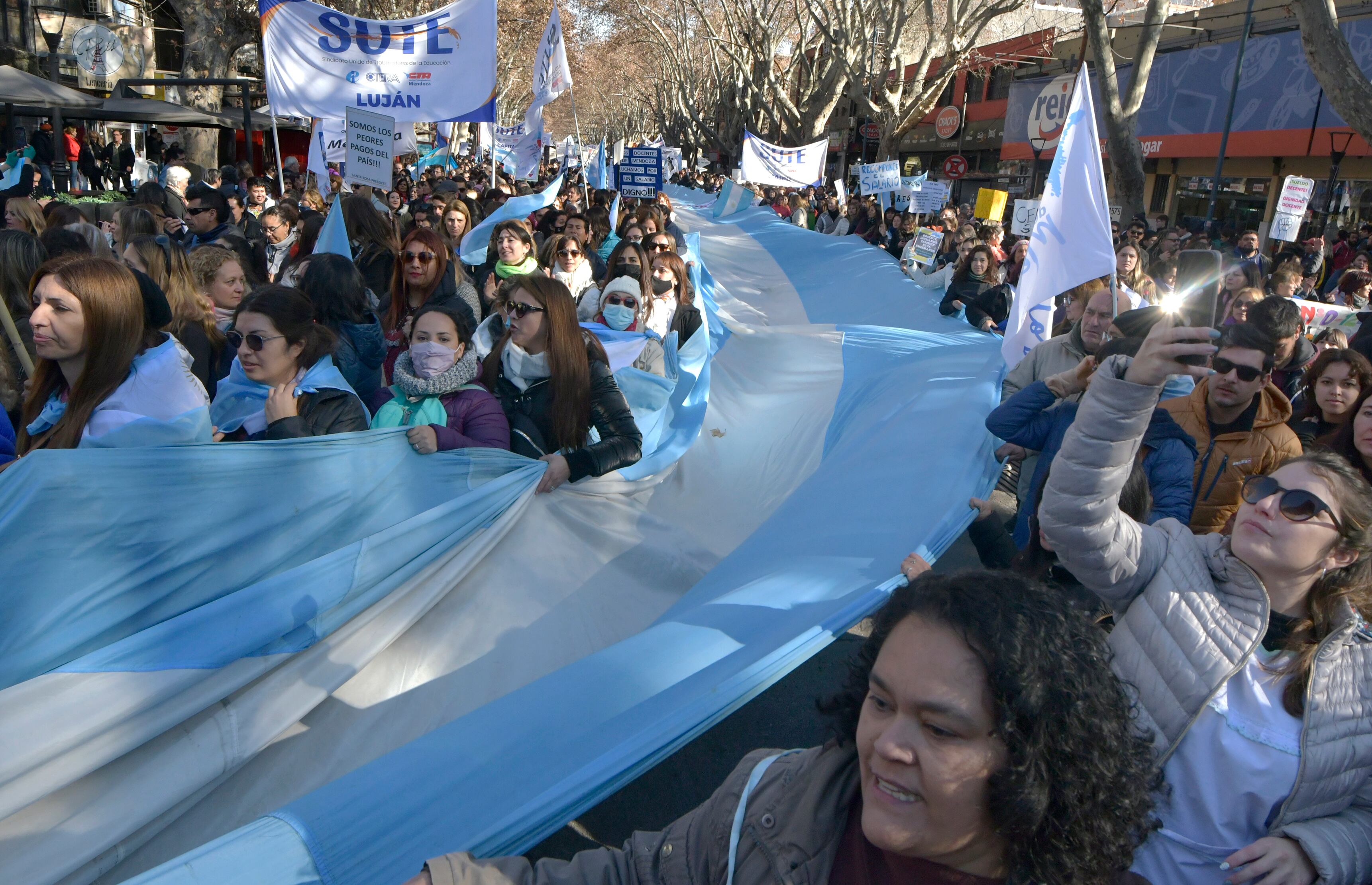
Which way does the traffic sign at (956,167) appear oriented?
toward the camera

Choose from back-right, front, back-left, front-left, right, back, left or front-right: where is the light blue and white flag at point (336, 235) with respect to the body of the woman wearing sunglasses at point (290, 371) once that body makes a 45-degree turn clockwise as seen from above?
right

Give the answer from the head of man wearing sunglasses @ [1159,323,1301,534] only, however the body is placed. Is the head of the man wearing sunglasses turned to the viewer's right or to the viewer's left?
to the viewer's left

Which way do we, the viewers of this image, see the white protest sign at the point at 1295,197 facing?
facing the viewer

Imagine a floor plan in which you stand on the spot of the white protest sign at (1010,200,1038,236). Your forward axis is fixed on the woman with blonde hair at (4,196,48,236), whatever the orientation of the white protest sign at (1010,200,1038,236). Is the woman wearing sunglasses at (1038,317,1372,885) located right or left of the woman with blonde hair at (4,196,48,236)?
left

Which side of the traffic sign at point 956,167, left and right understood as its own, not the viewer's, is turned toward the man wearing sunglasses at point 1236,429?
front

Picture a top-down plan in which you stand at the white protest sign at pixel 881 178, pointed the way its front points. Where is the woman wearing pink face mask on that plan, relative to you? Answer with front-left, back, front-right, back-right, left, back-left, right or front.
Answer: front

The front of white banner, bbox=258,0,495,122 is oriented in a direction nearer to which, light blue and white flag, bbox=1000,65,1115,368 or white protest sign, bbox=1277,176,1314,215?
the light blue and white flag

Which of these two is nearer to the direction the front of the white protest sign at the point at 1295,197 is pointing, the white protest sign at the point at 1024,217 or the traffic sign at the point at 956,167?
the white protest sign
